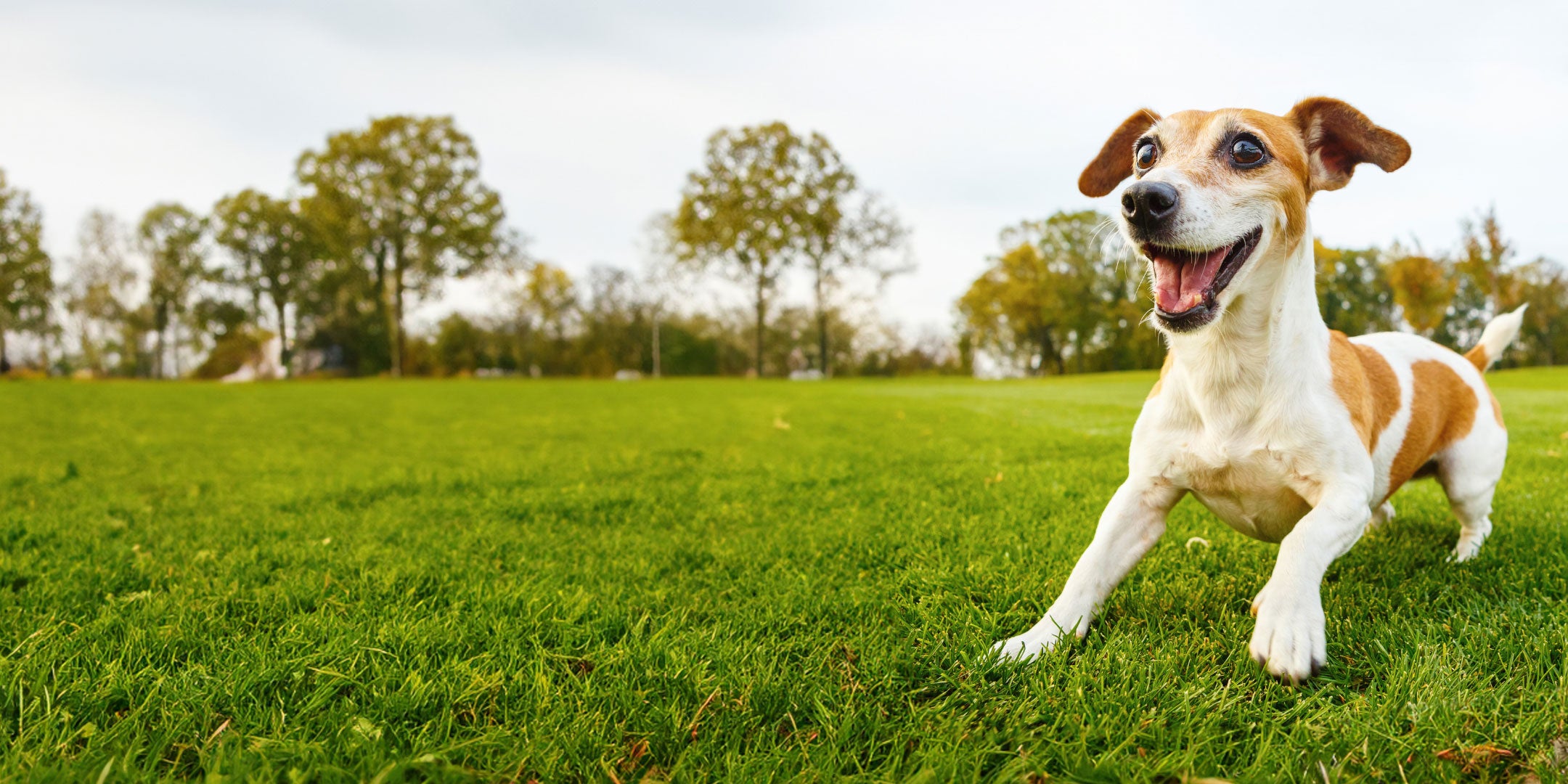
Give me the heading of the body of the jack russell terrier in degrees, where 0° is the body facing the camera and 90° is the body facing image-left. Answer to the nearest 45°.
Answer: approximately 45°

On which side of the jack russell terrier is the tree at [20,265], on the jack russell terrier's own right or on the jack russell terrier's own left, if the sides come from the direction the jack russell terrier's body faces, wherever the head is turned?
on the jack russell terrier's own right

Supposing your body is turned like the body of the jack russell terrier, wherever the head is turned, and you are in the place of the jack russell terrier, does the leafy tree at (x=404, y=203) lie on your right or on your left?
on your right

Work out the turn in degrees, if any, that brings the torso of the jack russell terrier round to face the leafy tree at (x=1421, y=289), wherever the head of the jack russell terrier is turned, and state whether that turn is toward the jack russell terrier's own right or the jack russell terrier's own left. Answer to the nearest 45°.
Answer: approximately 135° to the jack russell terrier's own right

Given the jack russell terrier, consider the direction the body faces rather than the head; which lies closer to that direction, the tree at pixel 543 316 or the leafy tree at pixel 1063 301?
the tree

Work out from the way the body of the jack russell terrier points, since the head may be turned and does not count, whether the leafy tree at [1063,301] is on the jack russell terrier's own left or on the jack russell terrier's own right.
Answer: on the jack russell terrier's own right

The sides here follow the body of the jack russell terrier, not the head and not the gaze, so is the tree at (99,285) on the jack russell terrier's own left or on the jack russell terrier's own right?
on the jack russell terrier's own right

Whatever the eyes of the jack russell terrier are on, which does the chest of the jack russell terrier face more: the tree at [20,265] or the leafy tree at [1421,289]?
the tree

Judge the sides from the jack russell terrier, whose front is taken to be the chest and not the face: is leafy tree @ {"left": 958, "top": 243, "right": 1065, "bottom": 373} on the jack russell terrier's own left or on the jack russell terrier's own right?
on the jack russell terrier's own right
